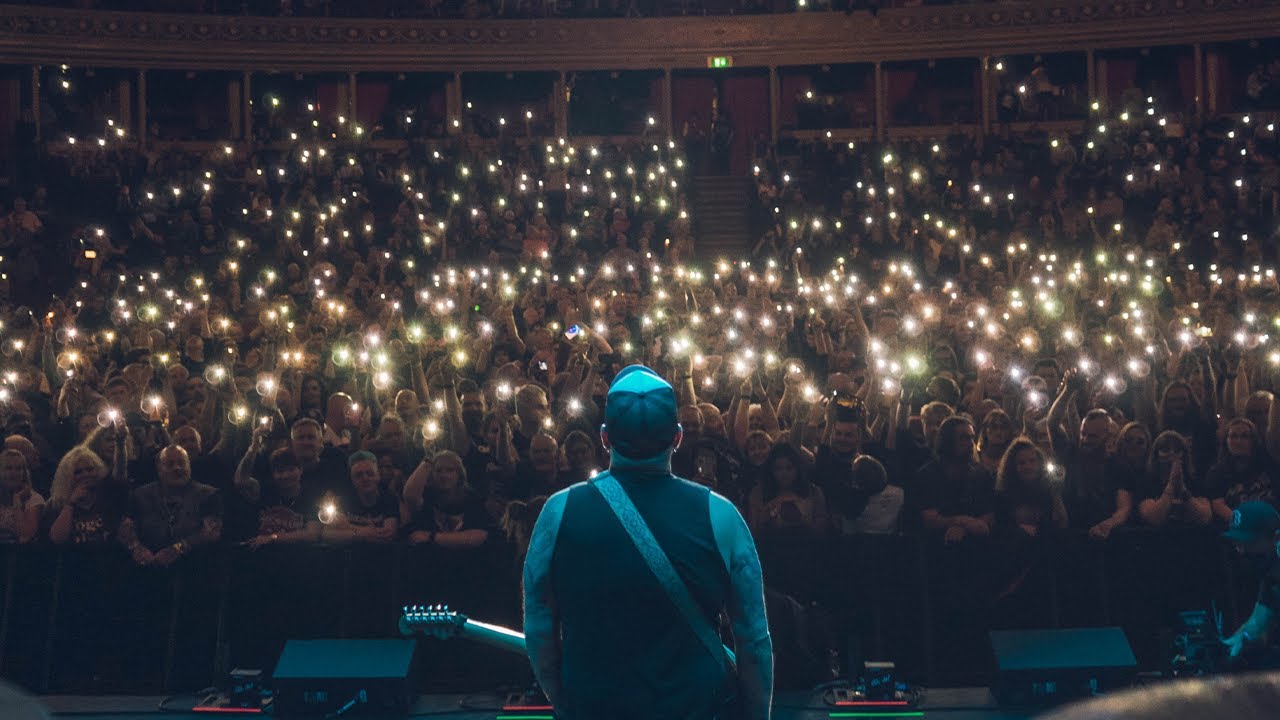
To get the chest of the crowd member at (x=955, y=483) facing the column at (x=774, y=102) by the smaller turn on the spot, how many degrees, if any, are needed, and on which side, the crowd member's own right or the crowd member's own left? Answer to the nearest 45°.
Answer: approximately 180°

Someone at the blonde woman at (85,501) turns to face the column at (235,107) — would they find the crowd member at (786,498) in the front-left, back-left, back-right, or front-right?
back-right

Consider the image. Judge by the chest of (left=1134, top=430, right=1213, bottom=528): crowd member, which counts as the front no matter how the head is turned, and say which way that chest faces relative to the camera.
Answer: toward the camera

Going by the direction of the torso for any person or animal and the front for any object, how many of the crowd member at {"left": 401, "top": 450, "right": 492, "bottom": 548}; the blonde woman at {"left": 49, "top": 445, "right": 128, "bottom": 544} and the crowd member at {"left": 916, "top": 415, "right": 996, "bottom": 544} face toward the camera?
3

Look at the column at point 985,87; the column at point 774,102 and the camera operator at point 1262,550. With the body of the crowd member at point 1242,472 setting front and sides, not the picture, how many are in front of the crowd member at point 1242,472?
1

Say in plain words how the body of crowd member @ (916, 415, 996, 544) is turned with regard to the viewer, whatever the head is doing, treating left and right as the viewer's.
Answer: facing the viewer

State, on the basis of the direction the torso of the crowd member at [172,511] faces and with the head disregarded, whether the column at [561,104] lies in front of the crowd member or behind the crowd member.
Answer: behind

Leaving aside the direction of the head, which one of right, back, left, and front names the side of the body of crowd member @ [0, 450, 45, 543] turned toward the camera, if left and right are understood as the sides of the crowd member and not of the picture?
front

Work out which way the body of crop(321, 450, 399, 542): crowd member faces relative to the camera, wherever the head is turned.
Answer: toward the camera
